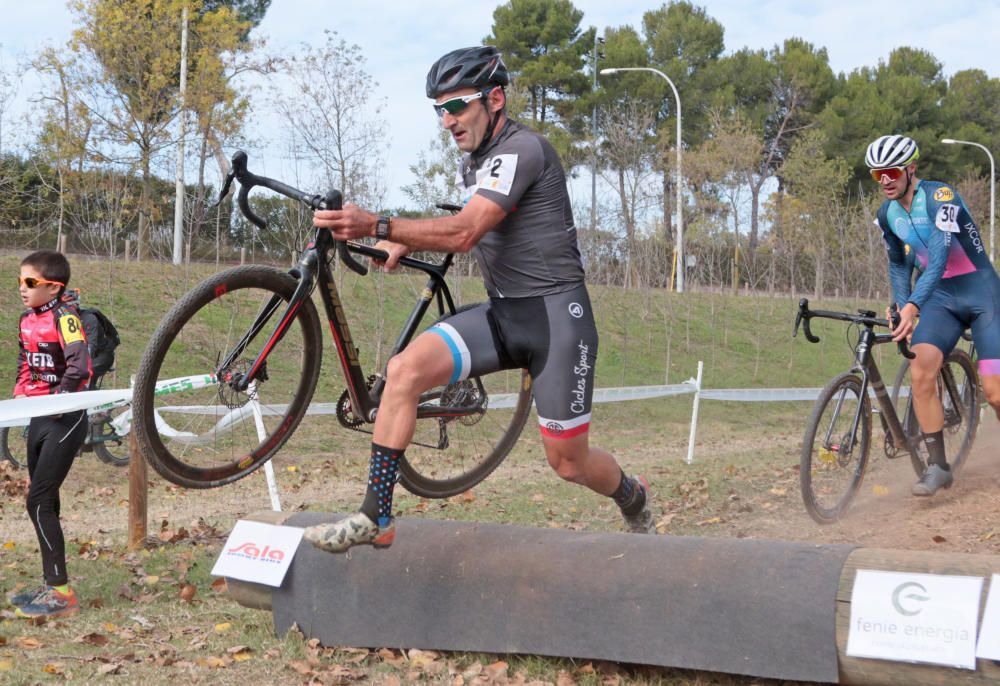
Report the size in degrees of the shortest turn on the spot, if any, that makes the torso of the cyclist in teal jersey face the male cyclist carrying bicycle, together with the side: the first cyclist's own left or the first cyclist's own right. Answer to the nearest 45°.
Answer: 0° — they already face them

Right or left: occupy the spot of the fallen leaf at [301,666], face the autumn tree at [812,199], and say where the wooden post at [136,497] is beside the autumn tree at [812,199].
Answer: left

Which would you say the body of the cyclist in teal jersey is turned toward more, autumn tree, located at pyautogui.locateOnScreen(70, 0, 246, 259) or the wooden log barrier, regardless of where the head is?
the wooden log barrier

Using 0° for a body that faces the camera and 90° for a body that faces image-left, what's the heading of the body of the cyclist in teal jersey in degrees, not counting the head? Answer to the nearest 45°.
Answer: approximately 45°

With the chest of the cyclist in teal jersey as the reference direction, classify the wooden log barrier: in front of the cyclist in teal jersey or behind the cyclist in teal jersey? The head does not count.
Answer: in front

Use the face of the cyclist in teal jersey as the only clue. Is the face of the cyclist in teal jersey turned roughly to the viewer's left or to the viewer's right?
to the viewer's left

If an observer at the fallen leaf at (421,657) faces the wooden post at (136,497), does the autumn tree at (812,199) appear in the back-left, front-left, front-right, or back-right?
front-right

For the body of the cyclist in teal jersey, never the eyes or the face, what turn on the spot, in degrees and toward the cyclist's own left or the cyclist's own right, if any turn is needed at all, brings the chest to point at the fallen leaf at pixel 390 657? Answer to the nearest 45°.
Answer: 0° — they already face it

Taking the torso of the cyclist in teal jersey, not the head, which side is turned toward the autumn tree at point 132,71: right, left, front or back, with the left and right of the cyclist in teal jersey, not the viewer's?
right

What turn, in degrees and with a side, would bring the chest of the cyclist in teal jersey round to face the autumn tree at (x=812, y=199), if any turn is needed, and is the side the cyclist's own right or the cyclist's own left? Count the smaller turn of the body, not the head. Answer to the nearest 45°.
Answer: approximately 135° to the cyclist's own right

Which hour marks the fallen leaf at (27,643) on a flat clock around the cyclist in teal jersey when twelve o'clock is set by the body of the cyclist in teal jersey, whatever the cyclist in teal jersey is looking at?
The fallen leaf is roughly at 12 o'clock from the cyclist in teal jersey.

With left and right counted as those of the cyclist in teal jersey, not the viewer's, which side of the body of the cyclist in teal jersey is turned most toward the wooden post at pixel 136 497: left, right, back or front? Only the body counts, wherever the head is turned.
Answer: front

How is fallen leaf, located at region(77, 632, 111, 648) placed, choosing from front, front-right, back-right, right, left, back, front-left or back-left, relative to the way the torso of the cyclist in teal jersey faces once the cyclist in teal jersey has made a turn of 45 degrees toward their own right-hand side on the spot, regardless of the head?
front-left
